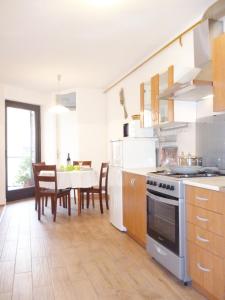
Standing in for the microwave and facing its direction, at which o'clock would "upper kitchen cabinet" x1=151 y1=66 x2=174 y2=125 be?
The upper kitchen cabinet is roughly at 8 o'clock from the microwave.

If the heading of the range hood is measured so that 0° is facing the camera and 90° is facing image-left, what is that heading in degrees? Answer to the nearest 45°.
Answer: approximately 45°

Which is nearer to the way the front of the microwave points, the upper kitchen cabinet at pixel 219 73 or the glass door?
the glass door

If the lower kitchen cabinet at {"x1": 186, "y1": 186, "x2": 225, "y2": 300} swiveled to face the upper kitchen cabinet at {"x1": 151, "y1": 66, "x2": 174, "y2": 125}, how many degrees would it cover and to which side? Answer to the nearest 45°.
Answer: approximately 135° to its right

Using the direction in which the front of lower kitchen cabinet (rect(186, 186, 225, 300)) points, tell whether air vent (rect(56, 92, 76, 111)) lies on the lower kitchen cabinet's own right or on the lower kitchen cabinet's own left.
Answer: on the lower kitchen cabinet's own right

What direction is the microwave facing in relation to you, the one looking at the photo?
facing to the left of the viewer

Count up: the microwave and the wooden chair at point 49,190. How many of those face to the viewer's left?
1
